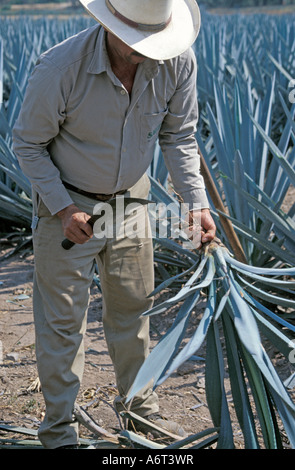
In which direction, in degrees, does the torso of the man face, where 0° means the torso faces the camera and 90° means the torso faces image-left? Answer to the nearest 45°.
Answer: approximately 315°
